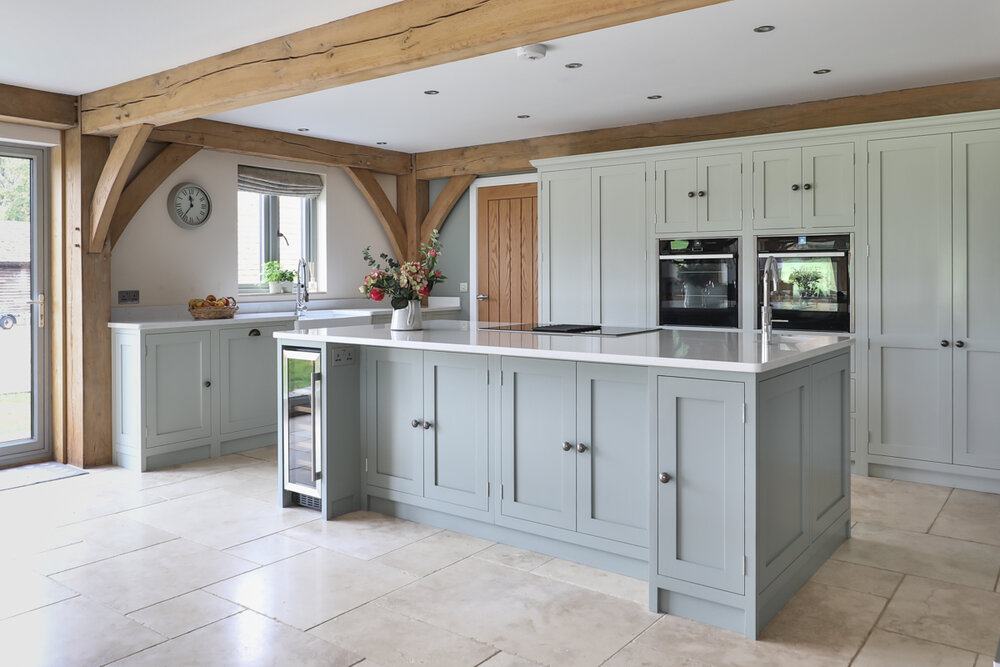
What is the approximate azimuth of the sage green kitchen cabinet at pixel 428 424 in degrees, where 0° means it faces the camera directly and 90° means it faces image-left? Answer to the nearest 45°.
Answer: approximately 45°

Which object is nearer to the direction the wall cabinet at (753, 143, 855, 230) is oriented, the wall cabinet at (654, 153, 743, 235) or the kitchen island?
the kitchen island

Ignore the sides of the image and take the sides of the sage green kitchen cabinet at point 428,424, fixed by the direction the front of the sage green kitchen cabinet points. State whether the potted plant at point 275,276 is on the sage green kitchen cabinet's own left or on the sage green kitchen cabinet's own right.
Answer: on the sage green kitchen cabinet's own right

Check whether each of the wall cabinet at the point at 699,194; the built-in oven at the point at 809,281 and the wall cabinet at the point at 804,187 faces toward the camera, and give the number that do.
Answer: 3

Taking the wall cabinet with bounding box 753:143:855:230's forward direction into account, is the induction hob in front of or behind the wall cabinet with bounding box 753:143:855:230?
in front

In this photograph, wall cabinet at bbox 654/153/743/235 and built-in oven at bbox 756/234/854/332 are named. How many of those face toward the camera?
2

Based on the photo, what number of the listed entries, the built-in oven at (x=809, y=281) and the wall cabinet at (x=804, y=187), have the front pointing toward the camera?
2

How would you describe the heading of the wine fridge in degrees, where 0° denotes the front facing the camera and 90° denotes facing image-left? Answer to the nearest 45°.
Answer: approximately 45°
